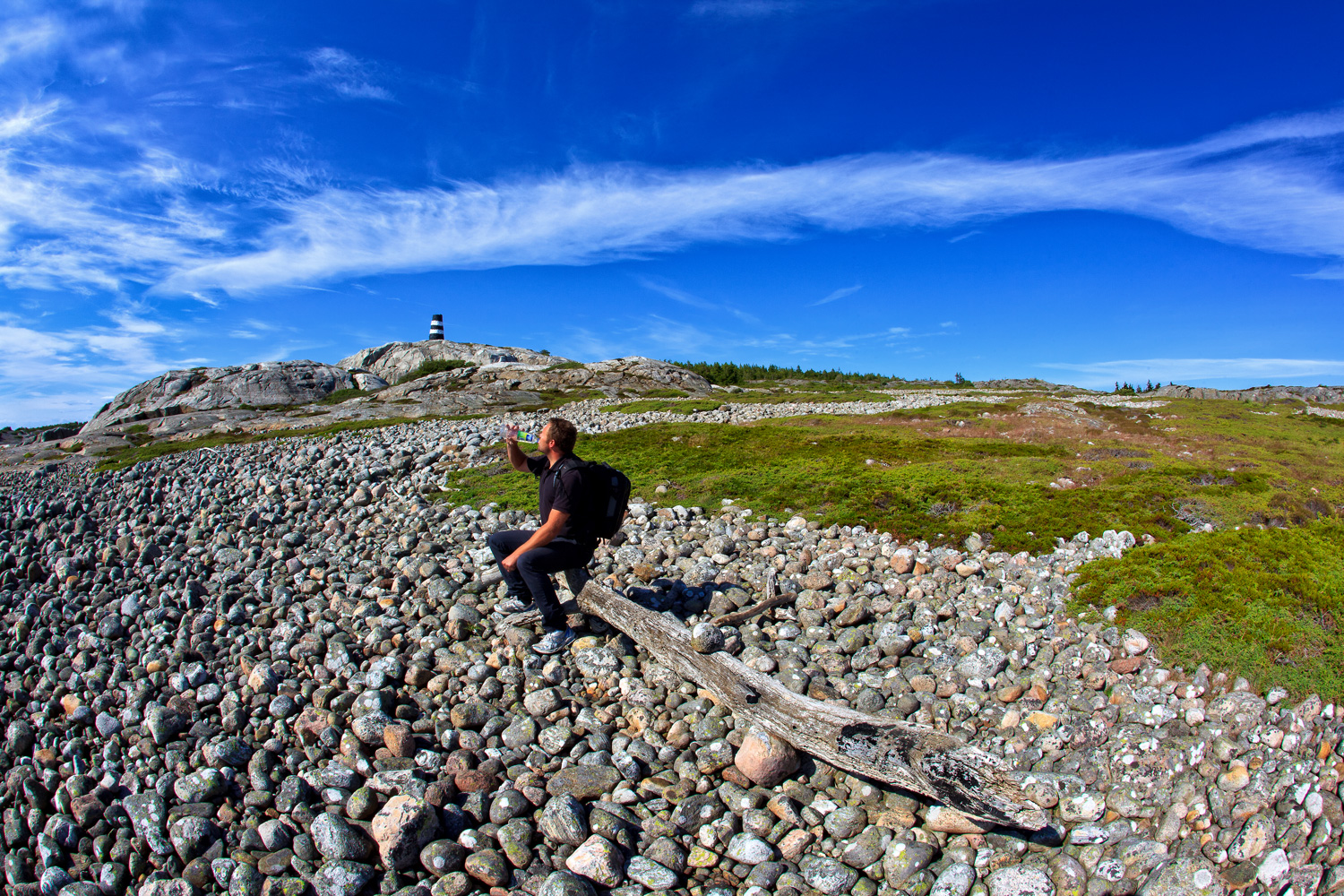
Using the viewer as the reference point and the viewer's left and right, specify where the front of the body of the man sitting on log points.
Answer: facing to the left of the viewer

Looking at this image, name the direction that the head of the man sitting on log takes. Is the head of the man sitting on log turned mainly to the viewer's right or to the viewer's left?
to the viewer's left
